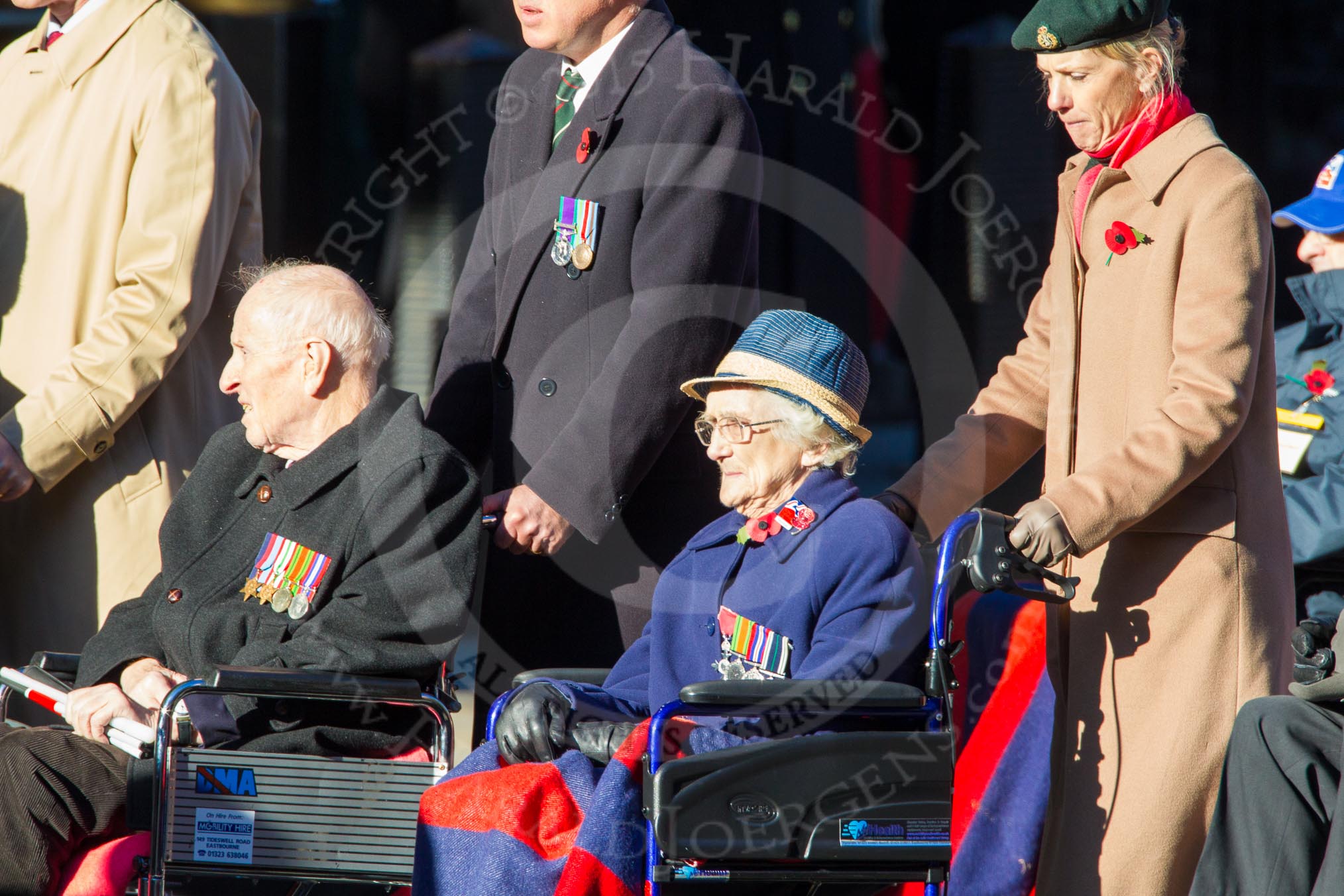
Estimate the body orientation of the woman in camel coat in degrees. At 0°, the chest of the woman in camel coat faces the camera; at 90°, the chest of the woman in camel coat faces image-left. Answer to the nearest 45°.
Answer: approximately 45°

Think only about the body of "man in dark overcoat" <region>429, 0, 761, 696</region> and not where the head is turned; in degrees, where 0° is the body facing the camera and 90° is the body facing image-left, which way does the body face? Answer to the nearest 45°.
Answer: approximately 45°

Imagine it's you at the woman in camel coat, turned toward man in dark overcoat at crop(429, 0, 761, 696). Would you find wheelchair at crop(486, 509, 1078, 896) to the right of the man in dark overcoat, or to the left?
left

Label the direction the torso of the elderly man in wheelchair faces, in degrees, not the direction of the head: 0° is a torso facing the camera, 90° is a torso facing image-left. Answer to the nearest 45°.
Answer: approximately 45°

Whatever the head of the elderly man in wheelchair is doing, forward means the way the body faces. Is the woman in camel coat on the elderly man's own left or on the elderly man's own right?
on the elderly man's own left

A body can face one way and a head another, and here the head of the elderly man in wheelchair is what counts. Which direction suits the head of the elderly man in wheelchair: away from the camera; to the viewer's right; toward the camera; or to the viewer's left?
to the viewer's left

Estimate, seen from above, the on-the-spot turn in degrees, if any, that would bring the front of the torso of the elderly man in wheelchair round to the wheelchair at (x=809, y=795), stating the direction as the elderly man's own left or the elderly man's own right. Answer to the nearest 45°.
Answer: approximately 90° to the elderly man's own left
